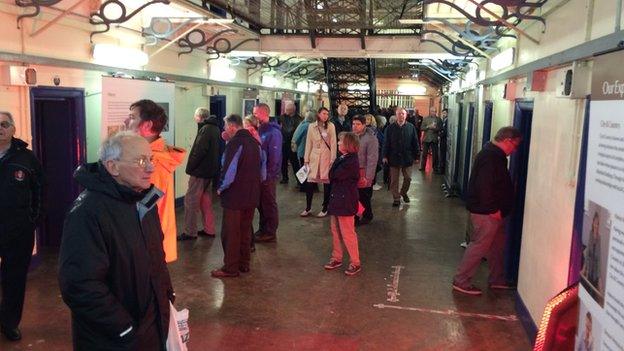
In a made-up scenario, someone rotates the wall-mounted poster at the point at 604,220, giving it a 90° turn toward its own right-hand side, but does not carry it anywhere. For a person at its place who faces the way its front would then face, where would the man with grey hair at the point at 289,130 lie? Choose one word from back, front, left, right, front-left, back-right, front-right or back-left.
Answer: front

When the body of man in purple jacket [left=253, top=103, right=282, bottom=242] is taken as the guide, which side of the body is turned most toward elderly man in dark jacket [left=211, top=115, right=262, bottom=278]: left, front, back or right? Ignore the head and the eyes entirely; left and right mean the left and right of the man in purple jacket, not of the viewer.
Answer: left

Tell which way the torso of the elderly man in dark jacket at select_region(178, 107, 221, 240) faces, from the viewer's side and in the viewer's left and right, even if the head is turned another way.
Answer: facing to the left of the viewer

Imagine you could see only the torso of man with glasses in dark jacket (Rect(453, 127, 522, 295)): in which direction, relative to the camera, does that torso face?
to the viewer's right
